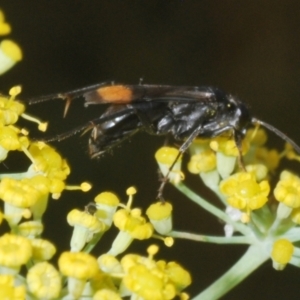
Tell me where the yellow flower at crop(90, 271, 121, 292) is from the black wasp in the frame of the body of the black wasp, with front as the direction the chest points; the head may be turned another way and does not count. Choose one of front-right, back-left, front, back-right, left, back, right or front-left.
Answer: right

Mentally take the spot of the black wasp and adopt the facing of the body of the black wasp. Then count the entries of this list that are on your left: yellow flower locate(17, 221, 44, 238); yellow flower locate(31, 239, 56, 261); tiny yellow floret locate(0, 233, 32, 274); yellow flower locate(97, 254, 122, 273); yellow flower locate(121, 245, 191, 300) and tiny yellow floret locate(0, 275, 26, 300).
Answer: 0

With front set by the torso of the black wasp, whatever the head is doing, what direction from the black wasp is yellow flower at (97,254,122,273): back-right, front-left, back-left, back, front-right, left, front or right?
right

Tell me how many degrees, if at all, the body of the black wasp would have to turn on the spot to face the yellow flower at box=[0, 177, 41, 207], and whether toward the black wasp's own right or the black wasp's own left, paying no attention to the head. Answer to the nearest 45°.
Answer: approximately 135° to the black wasp's own right

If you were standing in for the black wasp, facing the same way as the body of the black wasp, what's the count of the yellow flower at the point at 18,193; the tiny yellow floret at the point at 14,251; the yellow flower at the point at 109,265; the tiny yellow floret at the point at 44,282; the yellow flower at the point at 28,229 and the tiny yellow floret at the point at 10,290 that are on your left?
0

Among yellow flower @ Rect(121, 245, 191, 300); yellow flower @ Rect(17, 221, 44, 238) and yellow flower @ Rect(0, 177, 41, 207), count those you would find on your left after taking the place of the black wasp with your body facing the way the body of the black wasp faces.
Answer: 0

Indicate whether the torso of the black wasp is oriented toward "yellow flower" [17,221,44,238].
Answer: no

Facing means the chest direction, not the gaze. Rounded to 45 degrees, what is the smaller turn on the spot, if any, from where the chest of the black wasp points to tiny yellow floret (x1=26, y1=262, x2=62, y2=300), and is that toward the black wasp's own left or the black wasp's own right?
approximately 90° to the black wasp's own right

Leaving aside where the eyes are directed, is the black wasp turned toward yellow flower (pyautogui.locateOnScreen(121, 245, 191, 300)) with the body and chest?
no

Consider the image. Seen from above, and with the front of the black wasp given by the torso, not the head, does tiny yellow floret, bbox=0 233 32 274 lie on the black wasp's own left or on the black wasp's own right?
on the black wasp's own right

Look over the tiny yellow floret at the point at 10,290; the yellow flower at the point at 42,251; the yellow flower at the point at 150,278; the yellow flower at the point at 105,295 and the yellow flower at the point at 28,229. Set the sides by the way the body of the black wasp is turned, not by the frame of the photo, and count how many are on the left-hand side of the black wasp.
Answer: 0

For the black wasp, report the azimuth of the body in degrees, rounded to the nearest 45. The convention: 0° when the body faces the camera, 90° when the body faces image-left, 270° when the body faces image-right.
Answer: approximately 270°
